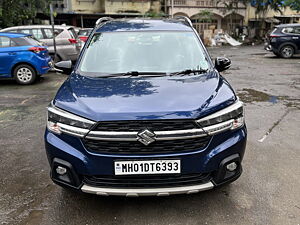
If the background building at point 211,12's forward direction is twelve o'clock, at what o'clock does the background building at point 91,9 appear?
the background building at point 91,9 is roughly at 2 o'clock from the background building at point 211,12.

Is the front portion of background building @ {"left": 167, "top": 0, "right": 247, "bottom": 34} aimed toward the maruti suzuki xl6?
yes

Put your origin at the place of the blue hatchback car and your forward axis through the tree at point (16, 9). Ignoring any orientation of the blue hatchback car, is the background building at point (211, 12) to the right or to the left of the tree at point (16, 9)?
right

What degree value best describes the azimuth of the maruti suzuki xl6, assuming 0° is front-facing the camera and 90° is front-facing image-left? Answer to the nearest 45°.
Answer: approximately 0°

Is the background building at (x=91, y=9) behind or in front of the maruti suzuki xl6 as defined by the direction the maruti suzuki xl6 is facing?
behind

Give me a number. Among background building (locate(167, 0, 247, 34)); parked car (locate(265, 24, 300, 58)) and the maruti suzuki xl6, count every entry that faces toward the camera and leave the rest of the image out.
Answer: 2
